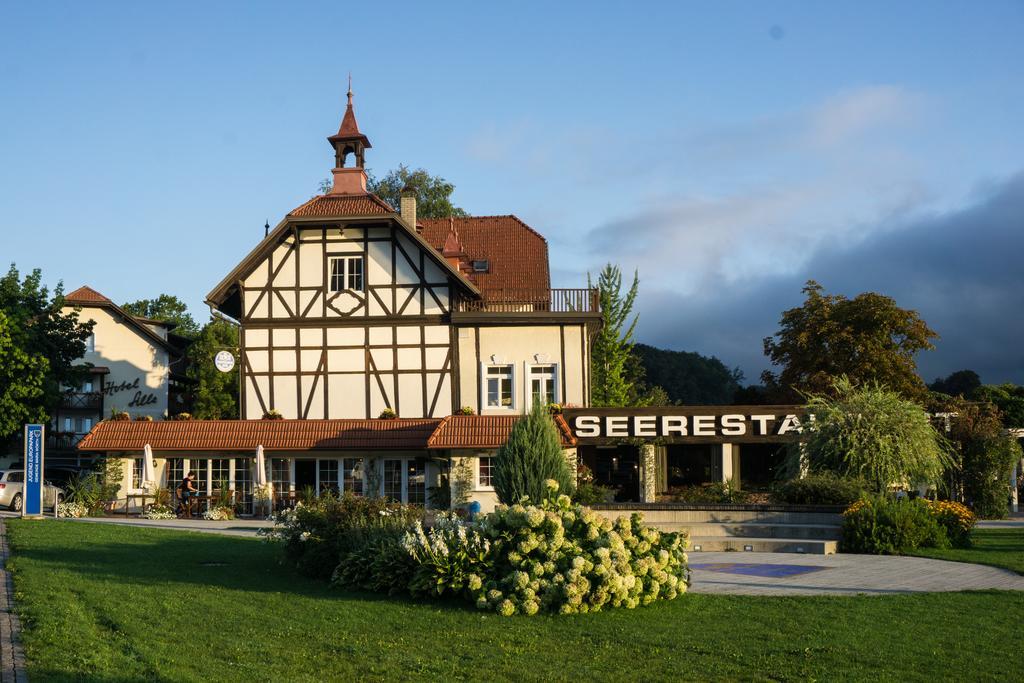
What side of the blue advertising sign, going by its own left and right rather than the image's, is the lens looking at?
front

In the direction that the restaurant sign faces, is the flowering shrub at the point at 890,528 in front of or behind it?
in front

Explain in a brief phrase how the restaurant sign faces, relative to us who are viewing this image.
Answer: facing the viewer

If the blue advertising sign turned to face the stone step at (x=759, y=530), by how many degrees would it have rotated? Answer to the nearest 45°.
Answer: approximately 45° to its left

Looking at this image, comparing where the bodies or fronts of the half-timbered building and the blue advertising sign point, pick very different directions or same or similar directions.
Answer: same or similar directions

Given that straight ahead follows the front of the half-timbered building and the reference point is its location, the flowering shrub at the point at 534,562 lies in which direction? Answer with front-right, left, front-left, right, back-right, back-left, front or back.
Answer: front

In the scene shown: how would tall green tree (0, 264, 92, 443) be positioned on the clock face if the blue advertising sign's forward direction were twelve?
The tall green tree is roughly at 6 o'clock from the blue advertising sign.

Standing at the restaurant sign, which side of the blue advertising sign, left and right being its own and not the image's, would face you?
left

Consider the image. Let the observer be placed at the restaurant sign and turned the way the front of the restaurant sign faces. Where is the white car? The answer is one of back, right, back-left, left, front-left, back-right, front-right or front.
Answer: right

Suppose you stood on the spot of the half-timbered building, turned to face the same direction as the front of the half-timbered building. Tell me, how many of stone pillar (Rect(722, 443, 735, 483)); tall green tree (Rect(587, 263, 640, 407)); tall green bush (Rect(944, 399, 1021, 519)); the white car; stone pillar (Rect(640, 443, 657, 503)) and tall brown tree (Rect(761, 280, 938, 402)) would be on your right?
1

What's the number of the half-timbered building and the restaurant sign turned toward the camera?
2

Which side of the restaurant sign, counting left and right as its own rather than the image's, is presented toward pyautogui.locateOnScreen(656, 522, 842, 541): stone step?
front

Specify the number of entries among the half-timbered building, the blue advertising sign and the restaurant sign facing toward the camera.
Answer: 3
